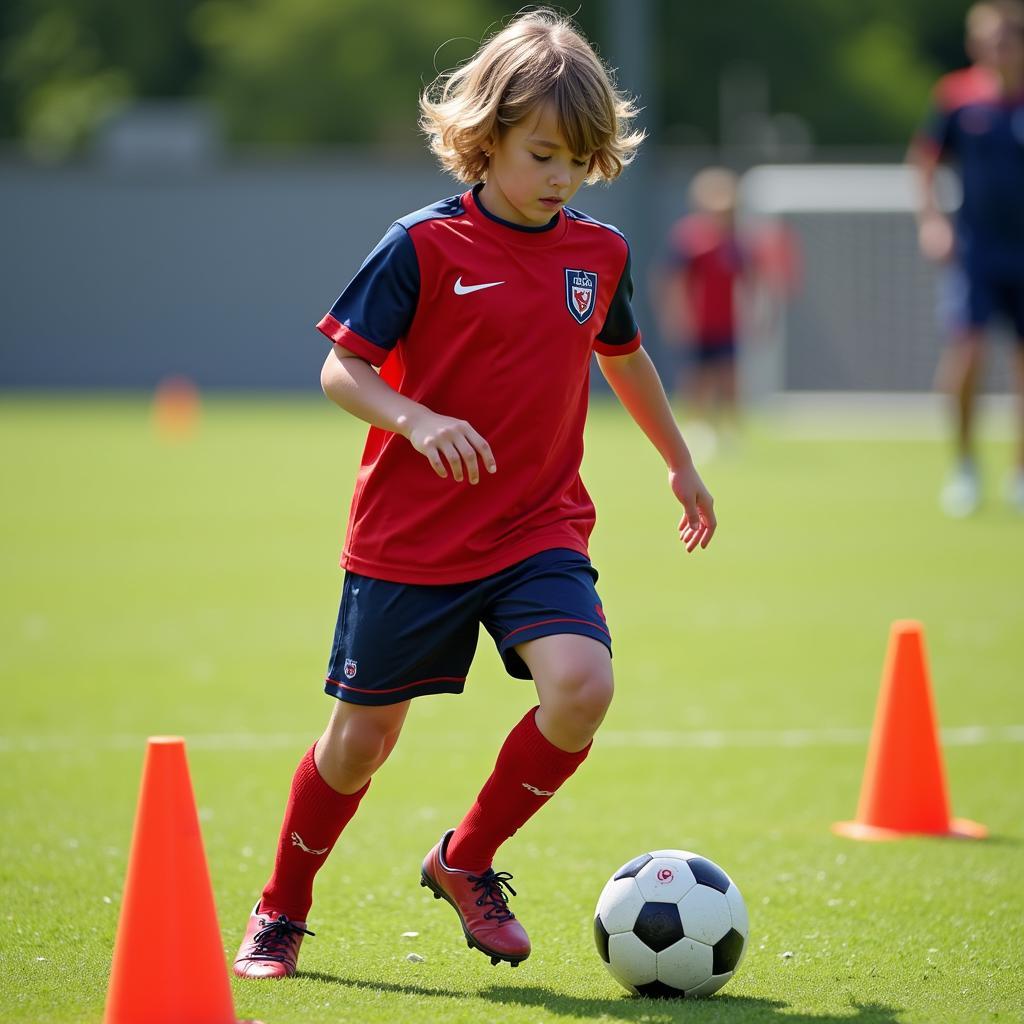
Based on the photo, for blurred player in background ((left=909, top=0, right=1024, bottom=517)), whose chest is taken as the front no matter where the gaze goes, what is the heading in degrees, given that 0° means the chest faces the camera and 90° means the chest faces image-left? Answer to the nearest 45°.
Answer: approximately 0°

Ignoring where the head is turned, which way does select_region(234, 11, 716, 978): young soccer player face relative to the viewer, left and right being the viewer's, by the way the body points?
facing the viewer and to the right of the viewer

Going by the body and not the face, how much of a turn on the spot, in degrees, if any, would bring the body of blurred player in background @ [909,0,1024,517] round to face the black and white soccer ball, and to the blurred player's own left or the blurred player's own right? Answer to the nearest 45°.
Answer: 0° — they already face it

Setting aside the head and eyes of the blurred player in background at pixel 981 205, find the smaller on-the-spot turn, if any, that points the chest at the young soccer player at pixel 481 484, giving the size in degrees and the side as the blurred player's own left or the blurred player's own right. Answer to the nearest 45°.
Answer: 0° — they already face them

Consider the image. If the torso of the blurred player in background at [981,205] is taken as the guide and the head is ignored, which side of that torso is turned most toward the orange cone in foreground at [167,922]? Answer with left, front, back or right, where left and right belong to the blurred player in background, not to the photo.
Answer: front

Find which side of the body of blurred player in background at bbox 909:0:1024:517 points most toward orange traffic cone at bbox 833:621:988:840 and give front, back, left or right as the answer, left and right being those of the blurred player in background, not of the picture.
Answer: front

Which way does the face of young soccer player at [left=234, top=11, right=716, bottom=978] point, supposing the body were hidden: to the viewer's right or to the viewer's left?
to the viewer's right

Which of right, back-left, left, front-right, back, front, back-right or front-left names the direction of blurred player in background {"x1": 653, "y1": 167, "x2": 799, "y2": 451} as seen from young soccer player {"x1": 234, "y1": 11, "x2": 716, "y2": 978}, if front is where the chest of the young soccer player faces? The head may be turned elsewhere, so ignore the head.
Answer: back-left

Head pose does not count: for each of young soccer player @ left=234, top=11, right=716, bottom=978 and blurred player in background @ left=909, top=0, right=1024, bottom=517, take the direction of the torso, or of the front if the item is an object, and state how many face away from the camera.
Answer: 0
